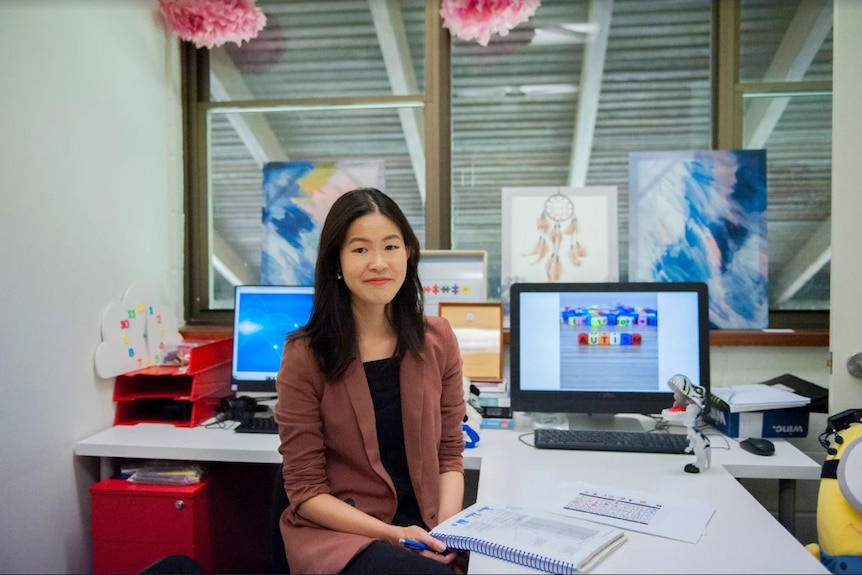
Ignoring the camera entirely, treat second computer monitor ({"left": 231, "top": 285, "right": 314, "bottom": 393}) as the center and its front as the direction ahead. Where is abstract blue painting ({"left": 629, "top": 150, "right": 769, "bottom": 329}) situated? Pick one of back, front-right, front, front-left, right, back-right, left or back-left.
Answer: left

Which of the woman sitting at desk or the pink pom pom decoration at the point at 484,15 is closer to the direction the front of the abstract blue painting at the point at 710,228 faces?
the woman sitting at desk

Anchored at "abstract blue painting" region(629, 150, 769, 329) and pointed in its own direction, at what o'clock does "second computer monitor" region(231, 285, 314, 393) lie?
The second computer monitor is roughly at 2 o'clock from the abstract blue painting.

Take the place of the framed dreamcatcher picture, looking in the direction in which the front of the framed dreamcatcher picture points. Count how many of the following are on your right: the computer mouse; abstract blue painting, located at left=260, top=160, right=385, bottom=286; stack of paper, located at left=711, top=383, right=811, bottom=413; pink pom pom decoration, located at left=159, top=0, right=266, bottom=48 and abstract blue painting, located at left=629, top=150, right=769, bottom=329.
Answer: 2

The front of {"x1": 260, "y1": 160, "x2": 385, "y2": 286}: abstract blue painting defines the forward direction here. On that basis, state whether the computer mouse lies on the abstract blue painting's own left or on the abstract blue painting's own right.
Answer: on the abstract blue painting's own left

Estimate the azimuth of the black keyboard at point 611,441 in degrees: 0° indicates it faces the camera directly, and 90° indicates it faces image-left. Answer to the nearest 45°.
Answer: approximately 0°

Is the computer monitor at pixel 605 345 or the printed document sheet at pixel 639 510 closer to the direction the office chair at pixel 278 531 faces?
the printed document sheet
